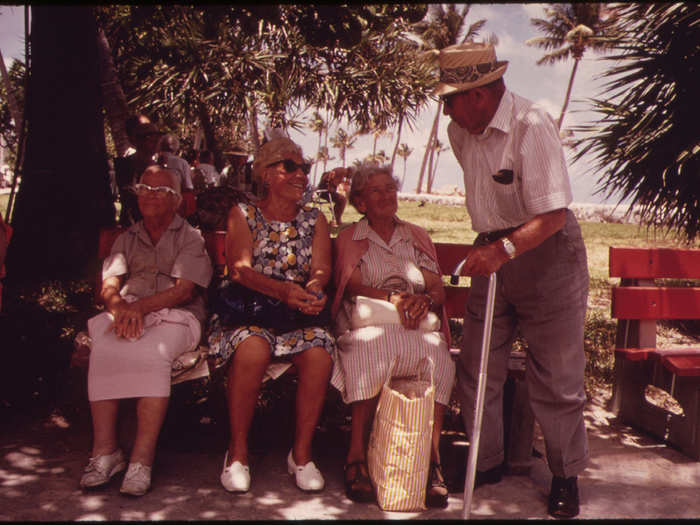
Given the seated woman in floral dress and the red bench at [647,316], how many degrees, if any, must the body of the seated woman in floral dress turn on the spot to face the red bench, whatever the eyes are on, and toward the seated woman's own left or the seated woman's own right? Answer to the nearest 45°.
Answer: approximately 90° to the seated woman's own left

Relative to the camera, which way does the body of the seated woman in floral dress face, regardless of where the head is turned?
toward the camera

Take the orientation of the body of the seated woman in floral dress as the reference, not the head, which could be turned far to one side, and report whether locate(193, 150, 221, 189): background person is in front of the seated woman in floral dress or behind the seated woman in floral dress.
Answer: behind

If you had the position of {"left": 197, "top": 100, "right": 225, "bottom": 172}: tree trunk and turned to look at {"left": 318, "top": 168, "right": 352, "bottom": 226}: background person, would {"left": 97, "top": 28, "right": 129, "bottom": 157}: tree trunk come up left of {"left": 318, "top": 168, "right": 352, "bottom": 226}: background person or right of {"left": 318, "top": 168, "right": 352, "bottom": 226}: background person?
right

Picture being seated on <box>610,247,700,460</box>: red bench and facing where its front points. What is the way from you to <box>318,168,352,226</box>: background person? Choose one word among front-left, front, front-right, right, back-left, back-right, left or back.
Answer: back

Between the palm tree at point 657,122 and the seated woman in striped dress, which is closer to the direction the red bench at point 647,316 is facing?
the seated woman in striped dress

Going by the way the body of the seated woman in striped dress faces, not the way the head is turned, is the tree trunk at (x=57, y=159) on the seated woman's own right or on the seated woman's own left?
on the seated woman's own right

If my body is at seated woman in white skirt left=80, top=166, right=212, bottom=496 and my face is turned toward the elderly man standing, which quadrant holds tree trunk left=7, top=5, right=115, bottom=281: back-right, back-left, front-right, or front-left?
back-left

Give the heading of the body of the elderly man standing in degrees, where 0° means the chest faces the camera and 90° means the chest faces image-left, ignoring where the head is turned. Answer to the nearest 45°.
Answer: approximately 45°

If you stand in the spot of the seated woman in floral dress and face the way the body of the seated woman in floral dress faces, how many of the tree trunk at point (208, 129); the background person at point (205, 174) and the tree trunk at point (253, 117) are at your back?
3

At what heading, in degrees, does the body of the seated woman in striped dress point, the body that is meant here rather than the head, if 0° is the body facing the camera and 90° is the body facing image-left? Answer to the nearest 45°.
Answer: approximately 0°

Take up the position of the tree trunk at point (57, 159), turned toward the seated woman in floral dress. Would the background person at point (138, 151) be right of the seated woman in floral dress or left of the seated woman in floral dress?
left

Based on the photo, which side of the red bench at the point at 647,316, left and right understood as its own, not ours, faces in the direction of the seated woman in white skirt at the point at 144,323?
right
